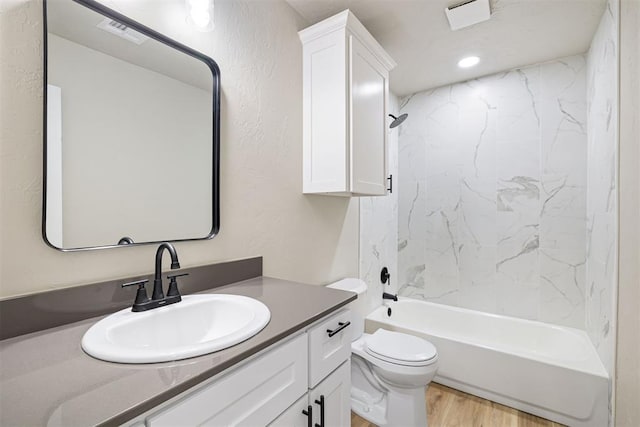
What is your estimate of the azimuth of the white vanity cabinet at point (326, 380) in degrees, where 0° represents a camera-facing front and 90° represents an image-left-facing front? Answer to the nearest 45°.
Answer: approximately 315°

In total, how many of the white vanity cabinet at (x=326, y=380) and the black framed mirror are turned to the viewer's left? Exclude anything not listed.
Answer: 0
